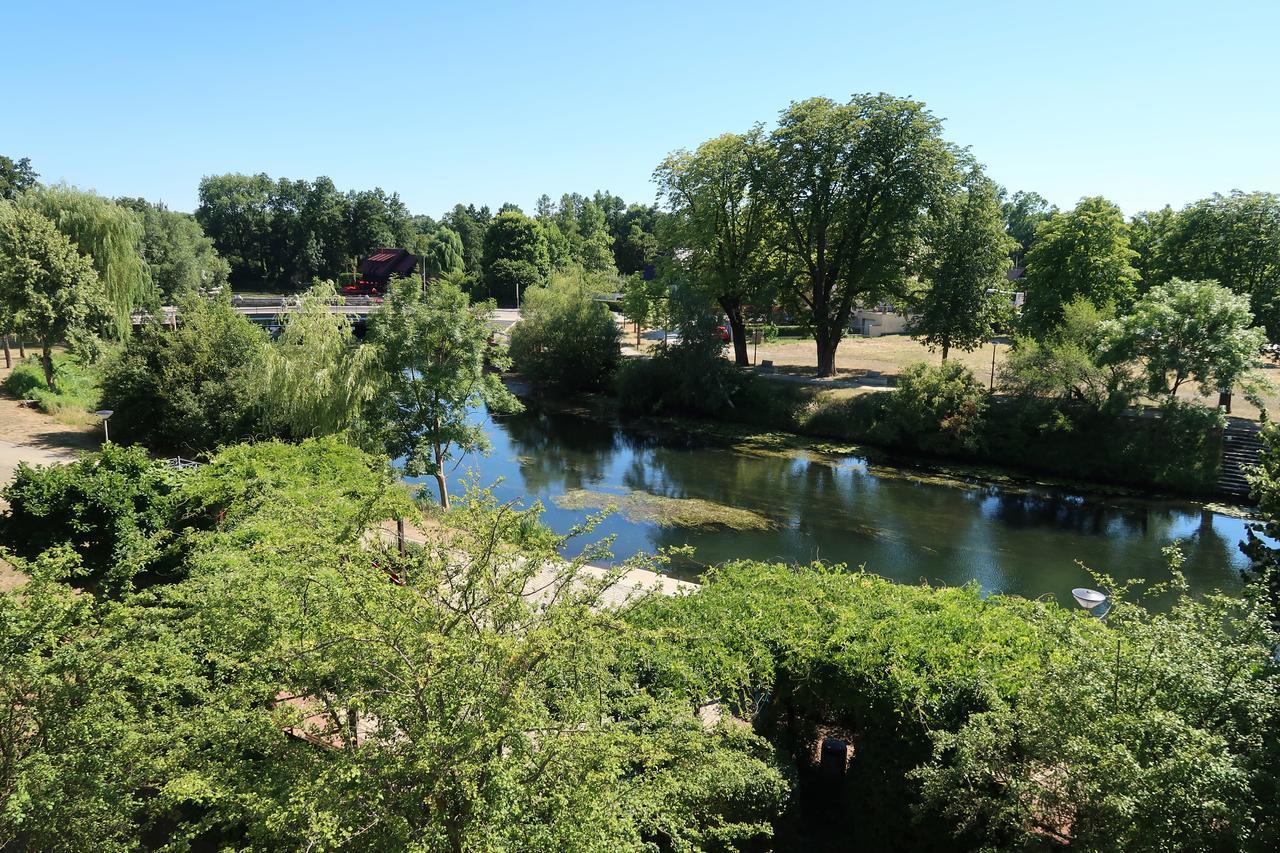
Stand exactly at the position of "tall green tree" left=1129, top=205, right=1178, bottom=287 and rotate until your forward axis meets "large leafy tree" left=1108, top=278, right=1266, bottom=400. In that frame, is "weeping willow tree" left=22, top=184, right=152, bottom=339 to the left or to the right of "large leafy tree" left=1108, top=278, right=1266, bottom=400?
right

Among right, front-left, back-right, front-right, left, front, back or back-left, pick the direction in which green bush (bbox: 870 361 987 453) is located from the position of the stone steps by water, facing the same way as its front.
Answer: right

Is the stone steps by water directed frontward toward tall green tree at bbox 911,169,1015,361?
no

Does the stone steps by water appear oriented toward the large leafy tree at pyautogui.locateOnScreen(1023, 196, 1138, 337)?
no

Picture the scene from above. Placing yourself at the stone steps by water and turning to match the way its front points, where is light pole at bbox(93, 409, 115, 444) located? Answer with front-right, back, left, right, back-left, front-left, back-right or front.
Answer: front-right

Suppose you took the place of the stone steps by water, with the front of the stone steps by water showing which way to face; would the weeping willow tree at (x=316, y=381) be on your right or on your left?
on your right

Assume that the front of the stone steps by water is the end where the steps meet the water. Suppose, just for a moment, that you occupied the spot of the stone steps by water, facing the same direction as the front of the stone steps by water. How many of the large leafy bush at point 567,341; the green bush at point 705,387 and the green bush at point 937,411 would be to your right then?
3

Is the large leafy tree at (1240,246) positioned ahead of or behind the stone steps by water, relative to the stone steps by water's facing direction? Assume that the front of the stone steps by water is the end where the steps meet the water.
behind

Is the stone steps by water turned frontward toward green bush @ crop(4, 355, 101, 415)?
no

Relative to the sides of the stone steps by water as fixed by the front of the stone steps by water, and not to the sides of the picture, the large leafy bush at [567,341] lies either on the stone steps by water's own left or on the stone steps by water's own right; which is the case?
on the stone steps by water's own right

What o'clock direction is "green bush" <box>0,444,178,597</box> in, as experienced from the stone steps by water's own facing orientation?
The green bush is roughly at 1 o'clock from the stone steps by water.

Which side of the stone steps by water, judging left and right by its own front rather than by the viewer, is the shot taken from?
front

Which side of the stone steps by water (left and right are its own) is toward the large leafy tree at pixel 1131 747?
front

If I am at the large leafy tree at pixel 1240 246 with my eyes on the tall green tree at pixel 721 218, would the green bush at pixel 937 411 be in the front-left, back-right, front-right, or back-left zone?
front-left

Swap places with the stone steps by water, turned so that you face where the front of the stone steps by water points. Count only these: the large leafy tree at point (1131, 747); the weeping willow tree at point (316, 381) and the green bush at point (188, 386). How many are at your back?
0
